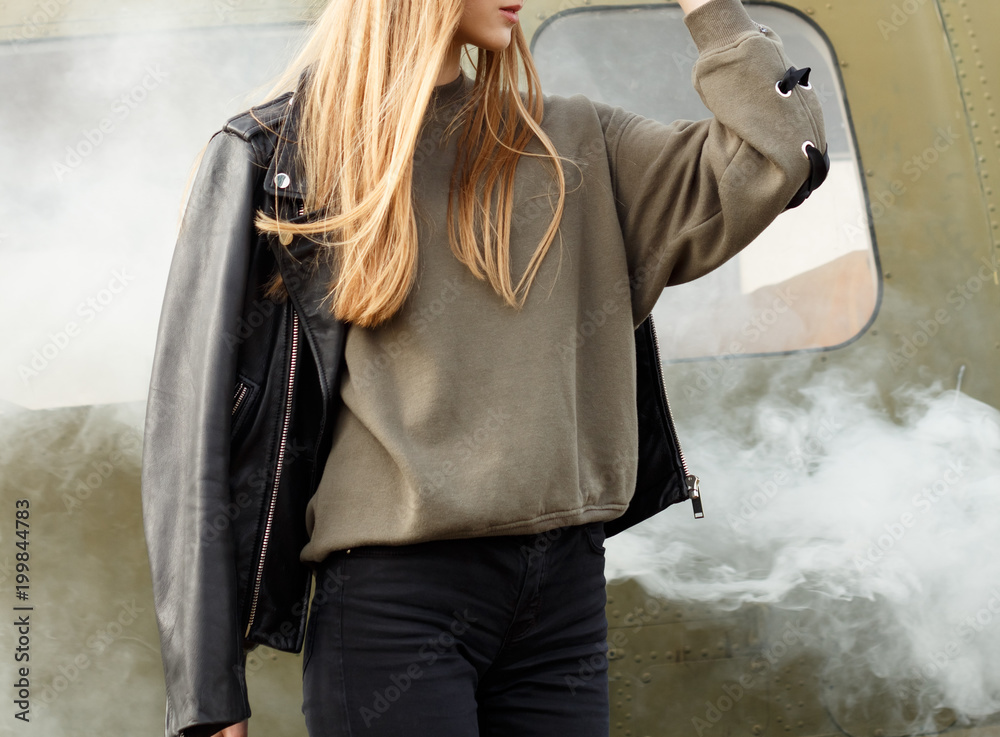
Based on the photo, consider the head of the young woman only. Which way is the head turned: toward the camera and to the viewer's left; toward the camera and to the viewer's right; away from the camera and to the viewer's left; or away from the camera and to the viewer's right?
toward the camera and to the viewer's right

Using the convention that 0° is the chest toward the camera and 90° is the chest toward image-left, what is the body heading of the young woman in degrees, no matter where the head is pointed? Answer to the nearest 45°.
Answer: approximately 315°
